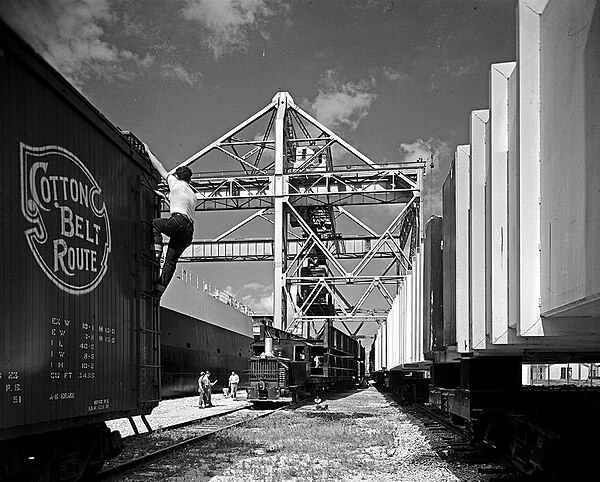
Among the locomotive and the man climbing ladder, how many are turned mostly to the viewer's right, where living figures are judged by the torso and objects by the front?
0

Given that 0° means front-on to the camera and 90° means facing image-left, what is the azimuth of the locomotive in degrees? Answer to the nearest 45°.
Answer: approximately 45°

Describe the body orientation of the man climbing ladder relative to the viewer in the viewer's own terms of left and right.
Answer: facing away from the viewer and to the left of the viewer

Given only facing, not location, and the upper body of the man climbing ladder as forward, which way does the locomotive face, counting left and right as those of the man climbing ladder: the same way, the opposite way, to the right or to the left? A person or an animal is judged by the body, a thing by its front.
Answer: to the left

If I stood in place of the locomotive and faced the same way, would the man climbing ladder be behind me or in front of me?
in front

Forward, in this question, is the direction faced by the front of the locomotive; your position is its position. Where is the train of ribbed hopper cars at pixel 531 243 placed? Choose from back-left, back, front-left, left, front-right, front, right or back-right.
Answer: front-left

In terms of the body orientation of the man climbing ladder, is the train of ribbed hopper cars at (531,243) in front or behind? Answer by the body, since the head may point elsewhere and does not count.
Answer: behind
